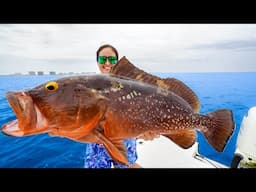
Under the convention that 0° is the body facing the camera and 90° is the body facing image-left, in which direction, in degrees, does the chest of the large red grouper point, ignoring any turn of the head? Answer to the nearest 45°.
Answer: approximately 90°
